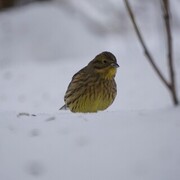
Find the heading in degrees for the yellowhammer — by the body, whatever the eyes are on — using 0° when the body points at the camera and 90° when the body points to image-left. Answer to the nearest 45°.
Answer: approximately 315°
